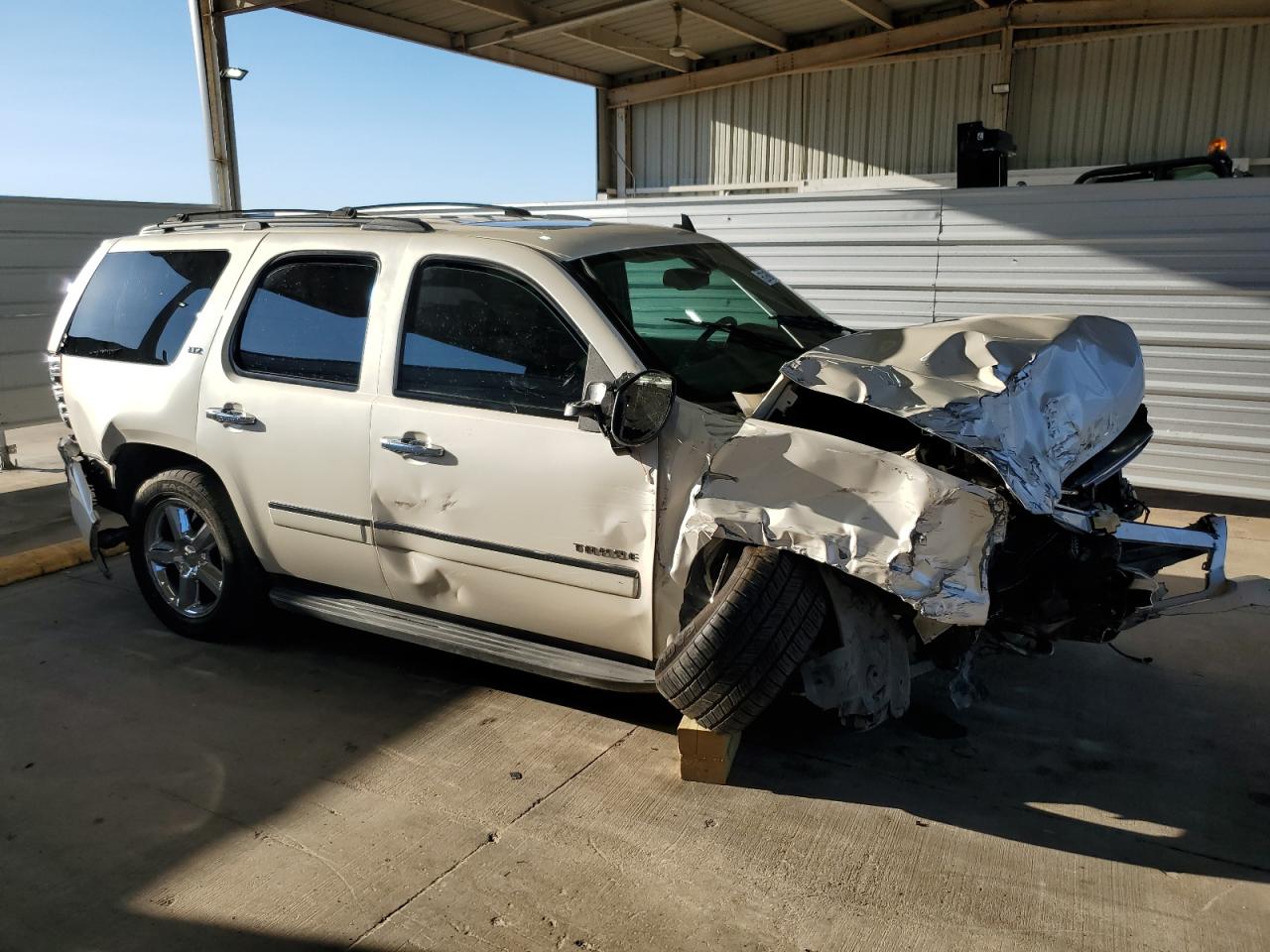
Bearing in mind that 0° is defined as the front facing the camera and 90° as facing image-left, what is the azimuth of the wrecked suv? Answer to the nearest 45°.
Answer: approximately 315°

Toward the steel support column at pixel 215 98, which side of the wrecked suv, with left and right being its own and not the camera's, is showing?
back

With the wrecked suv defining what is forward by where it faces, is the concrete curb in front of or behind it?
behind
